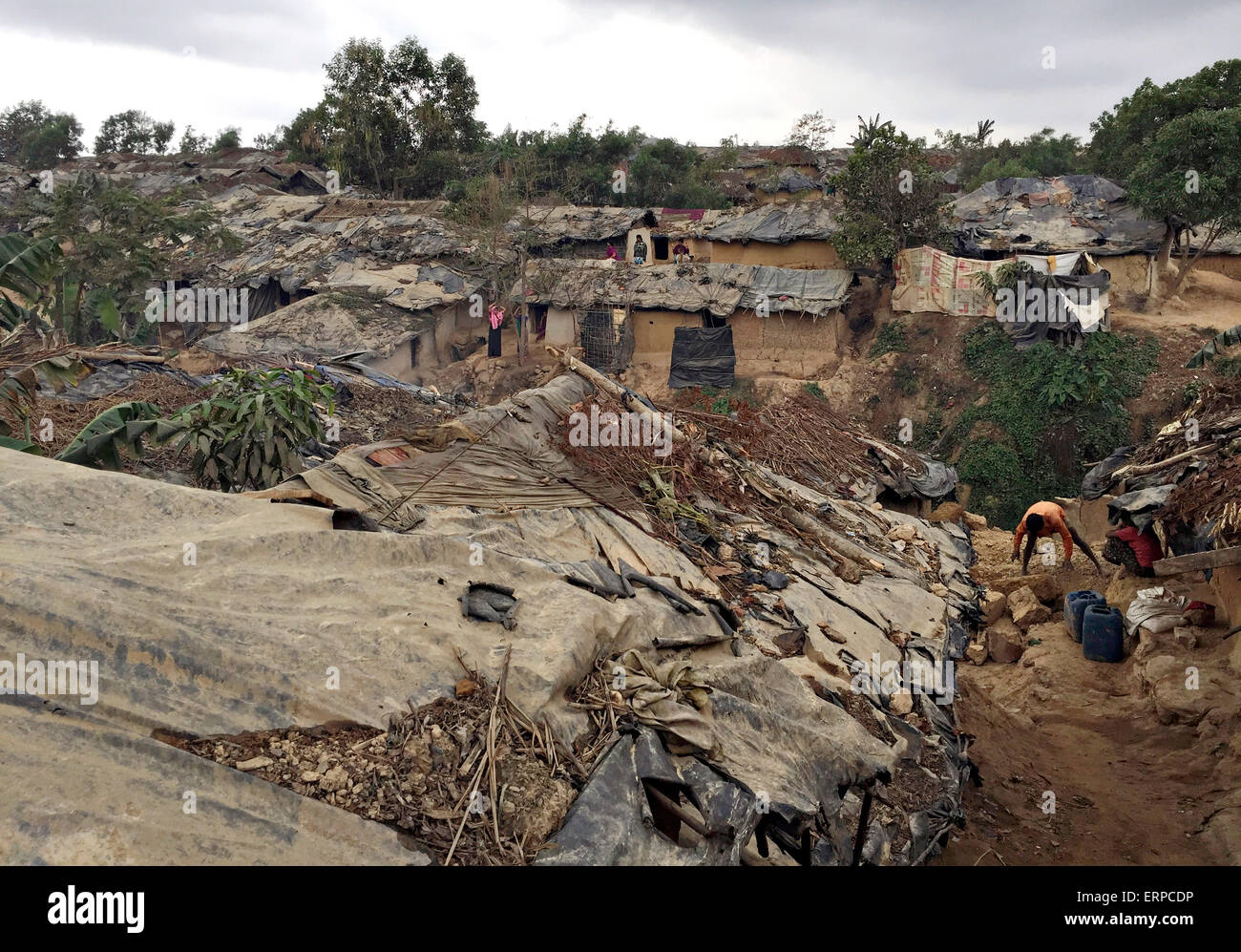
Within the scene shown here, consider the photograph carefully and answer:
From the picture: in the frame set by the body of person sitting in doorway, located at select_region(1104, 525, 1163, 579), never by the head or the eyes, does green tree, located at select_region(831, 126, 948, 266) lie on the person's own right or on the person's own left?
on the person's own right

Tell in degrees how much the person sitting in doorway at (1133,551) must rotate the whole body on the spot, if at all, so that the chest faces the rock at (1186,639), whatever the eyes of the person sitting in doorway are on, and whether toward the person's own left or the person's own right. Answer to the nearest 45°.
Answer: approximately 90° to the person's own left

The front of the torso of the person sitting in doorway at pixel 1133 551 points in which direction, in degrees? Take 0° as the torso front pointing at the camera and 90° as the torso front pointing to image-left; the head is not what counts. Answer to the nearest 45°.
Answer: approximately 90°

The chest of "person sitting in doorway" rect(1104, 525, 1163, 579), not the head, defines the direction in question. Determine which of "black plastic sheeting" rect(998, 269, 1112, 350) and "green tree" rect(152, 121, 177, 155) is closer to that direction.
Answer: the green tree

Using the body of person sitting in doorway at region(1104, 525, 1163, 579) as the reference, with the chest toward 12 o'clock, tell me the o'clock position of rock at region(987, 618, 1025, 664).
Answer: The rock is roughly at 10 o'clock from the person sitting in doorway.

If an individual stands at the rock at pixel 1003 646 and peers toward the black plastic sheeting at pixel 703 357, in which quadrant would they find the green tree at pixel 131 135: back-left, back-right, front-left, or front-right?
front-left

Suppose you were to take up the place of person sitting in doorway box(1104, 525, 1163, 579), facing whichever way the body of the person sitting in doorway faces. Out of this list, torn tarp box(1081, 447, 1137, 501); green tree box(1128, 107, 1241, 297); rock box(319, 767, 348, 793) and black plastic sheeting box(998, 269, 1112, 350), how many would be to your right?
3

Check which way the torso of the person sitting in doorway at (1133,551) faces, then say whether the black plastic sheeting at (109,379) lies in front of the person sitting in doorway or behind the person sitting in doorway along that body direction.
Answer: in front

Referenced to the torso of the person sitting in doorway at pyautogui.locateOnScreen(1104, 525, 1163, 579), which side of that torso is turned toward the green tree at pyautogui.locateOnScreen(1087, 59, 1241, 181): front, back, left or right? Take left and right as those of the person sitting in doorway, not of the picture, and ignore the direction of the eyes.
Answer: right

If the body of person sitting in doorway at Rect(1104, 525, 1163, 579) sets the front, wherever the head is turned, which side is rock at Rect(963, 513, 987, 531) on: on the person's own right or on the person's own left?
on the person's own right
